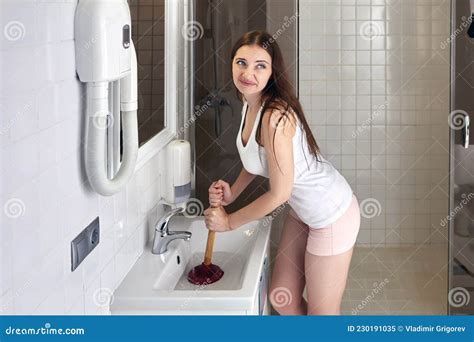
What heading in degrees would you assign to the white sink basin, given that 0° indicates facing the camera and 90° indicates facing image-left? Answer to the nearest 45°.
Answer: approximately 270°

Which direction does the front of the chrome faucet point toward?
to the viewer's right

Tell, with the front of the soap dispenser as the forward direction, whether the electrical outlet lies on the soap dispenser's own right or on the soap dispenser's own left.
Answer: on the soap dispenser's own right

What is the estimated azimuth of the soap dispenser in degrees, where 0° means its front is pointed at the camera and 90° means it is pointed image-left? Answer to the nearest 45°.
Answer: approximately 315°

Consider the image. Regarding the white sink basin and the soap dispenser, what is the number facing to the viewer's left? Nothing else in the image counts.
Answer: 0
